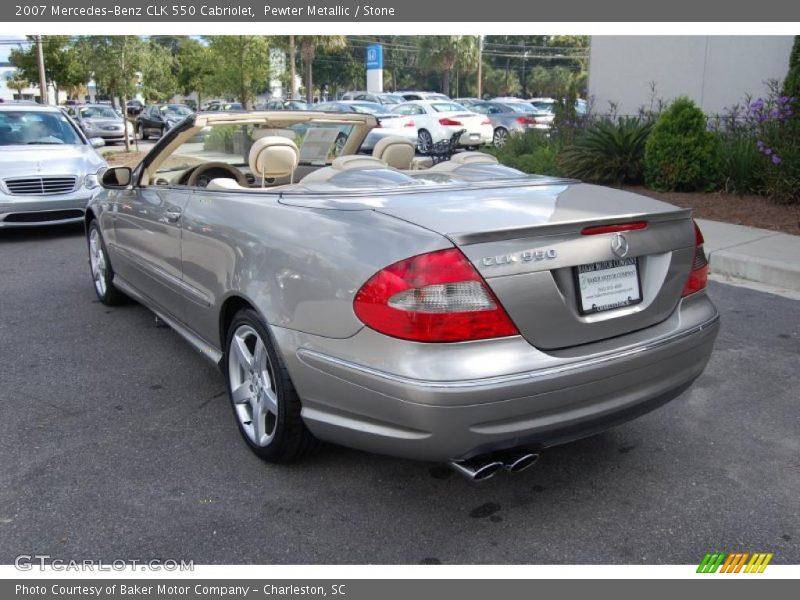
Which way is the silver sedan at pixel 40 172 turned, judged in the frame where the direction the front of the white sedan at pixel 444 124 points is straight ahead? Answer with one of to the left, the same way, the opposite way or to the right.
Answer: the opposite way

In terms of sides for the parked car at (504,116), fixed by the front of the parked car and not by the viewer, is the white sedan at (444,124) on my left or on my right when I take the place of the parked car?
on my left

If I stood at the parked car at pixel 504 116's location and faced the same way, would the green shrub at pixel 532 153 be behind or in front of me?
behind

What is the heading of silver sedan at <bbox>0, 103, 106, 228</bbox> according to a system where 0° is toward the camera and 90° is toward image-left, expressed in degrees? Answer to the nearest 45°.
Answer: approximately 0°

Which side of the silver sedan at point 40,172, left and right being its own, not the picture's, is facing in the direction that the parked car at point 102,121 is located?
back

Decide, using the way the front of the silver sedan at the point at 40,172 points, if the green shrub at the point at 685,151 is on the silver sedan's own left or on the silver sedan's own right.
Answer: on the silver sedan's own left

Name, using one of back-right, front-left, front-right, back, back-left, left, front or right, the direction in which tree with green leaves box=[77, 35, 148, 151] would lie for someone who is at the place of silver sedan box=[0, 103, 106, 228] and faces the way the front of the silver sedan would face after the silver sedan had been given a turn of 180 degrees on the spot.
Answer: front

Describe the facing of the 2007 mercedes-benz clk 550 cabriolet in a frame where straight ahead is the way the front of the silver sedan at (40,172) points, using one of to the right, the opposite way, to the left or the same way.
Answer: the opposite way

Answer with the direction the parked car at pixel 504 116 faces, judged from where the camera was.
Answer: facing away from the viewer and to the left of the viewer

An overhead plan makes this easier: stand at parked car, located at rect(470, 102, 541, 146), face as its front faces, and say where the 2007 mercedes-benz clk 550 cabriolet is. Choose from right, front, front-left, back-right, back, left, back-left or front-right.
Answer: back-left
